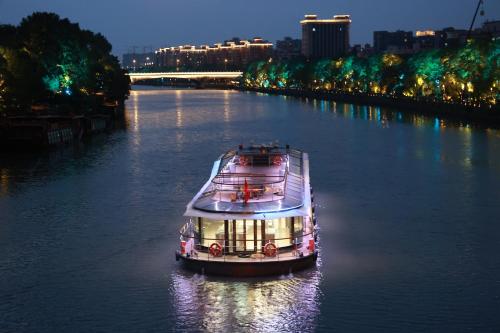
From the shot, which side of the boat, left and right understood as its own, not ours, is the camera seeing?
back
